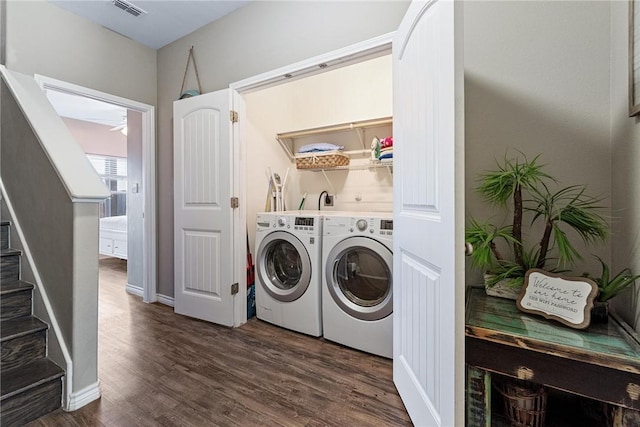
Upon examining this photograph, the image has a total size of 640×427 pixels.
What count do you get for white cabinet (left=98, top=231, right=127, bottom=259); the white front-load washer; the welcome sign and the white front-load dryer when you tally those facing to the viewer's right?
0

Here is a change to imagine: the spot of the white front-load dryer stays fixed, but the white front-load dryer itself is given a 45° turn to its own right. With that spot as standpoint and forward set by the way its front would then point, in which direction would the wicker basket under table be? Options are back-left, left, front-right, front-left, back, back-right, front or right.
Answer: back-left

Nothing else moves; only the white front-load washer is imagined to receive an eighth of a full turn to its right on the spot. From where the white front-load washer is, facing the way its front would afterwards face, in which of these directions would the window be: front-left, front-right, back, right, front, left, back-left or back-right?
front-right

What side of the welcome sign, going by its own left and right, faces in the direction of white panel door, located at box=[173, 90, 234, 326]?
right

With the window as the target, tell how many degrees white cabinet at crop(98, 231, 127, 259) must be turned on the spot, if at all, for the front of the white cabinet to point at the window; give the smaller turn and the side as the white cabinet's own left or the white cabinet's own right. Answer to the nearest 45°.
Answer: approximately 135° to the white cabinet's own right

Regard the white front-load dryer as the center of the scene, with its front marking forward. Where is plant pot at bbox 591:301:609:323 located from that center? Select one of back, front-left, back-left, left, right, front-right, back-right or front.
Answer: left

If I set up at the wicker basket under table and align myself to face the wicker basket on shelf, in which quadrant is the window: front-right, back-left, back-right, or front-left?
front-left

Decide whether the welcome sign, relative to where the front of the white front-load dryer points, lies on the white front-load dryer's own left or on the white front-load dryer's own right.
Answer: on the white front-load dryer's own left

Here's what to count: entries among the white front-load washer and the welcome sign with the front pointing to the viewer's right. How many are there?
0

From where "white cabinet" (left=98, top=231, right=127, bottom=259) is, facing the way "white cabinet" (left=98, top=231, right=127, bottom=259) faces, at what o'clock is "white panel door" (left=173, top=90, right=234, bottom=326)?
The white panel door is roughly at 10 o'clock from the white cabinet.

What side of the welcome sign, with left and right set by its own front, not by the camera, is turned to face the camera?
front

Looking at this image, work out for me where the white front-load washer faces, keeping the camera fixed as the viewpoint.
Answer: facing the viewer and to the left of the viewer

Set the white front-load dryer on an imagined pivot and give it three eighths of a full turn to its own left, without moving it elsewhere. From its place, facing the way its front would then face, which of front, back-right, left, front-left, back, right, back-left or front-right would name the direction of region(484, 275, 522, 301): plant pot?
front-right

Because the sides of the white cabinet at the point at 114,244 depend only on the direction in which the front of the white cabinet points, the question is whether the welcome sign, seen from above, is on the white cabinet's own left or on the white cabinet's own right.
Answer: on the white cabinet's own left

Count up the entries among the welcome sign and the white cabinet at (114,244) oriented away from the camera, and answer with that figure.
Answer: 0

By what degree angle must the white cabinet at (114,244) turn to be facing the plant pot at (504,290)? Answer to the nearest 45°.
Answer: approximately 45° to its left

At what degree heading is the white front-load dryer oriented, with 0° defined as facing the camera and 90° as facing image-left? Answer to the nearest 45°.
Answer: approximately 45°
